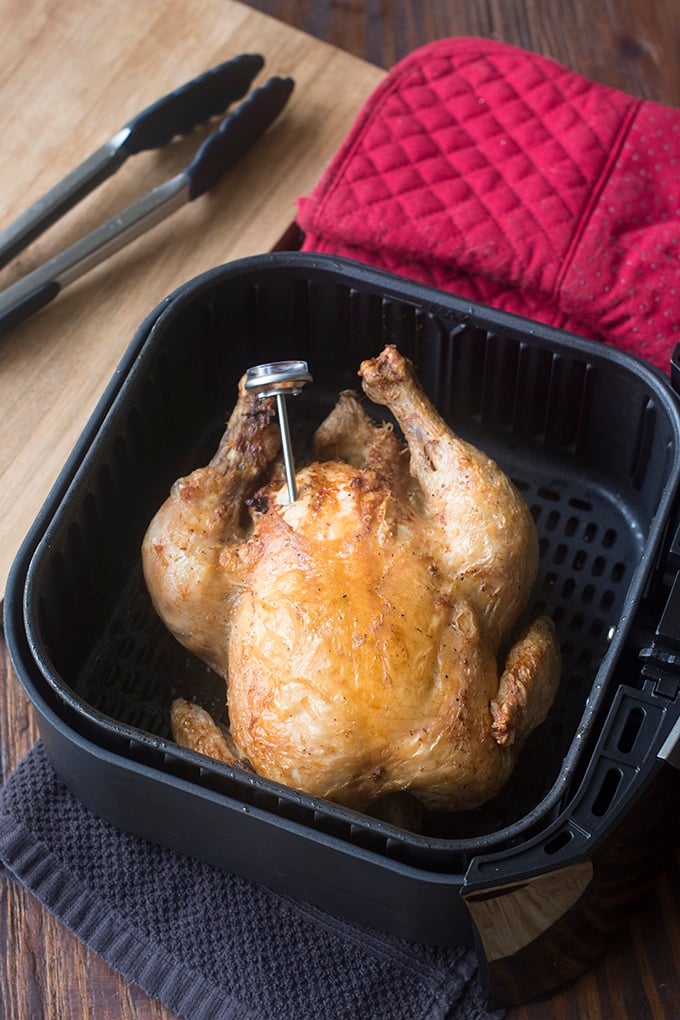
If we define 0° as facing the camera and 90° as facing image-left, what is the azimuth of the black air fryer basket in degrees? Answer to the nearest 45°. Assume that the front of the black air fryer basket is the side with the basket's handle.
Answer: approximately 315°

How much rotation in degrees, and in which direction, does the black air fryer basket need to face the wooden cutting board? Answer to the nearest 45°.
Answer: approximately 135° to its left

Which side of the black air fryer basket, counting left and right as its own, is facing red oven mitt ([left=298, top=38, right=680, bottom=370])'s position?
left

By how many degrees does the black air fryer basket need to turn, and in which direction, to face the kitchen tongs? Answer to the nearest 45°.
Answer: approximately 135° to its left
